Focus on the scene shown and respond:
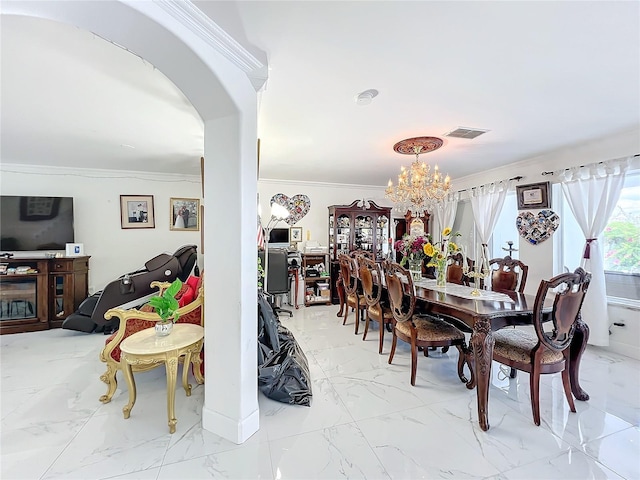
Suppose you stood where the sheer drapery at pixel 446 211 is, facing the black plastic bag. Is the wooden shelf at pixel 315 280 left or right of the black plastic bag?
right

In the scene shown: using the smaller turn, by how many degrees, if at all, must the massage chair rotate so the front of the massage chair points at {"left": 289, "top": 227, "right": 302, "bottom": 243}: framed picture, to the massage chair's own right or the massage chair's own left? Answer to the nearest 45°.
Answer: approximately 180°

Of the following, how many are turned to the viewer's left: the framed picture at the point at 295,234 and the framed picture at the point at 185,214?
0

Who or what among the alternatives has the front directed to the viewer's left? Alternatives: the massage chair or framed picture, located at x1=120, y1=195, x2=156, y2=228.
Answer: the massage chair

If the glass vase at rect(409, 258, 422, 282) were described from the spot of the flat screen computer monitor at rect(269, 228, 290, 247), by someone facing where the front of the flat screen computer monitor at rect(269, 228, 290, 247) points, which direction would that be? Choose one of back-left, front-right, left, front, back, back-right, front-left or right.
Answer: front-left

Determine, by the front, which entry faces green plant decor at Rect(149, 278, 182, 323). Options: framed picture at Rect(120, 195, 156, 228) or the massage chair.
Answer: the framed picture

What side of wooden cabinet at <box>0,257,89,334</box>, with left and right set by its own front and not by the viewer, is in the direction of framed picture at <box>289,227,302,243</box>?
left

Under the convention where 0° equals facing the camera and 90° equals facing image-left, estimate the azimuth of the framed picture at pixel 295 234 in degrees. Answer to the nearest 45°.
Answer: approximately 0°

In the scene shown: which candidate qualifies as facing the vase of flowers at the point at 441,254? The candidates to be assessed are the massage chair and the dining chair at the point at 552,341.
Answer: the dining chair

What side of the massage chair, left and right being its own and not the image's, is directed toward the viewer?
left
